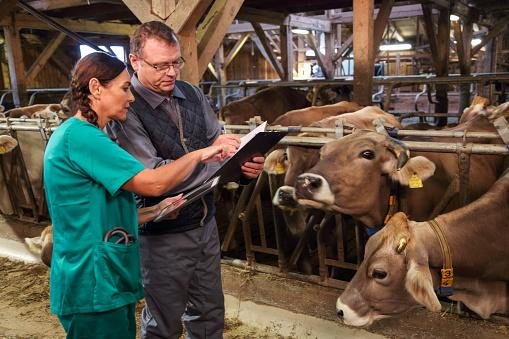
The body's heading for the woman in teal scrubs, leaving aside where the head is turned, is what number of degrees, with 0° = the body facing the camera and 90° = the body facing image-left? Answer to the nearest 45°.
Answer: approximately 270°

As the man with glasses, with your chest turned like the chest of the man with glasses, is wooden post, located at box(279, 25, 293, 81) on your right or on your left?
on your left

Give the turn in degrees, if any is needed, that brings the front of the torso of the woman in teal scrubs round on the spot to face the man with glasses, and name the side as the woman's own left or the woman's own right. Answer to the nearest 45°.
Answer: approximately 45° to the woman's own left

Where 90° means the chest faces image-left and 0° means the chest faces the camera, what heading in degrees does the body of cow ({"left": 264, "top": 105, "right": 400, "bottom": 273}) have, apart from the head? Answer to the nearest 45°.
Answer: approximately 45°

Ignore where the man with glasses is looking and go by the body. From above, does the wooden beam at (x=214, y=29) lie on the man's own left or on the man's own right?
on the man's own left

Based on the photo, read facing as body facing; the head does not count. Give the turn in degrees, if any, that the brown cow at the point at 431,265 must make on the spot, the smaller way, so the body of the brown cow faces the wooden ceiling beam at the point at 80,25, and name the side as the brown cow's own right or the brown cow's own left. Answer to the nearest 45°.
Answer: approximately 45° to the brown cow's own right

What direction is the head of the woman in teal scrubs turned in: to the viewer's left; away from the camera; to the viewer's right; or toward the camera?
to the viewer's right

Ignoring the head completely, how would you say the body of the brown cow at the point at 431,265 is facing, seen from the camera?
to the viewer's left

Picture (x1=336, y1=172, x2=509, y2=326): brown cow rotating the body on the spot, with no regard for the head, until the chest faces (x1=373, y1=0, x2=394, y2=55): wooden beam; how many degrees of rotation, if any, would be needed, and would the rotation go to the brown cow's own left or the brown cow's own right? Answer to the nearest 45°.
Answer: approximately 90° to the brown cow's own right

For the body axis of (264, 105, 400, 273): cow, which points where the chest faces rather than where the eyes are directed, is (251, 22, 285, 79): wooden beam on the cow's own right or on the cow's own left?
on the cow's own right
